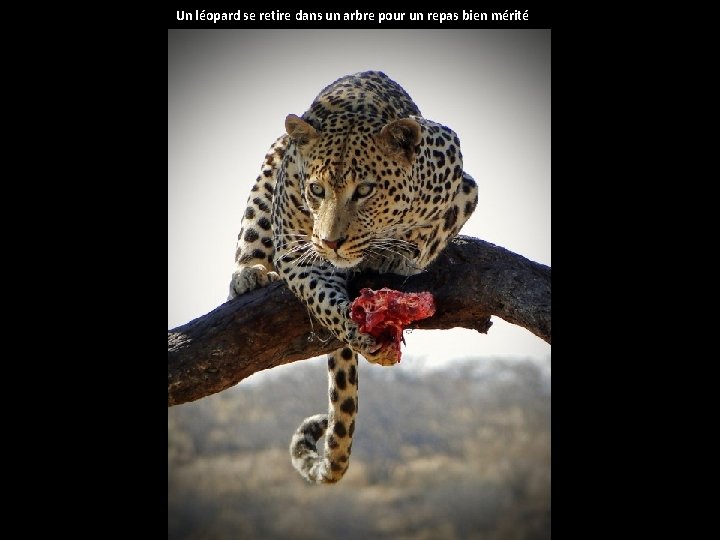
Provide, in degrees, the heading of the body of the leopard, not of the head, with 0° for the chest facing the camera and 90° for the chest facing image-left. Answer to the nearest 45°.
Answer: approximately 0°
